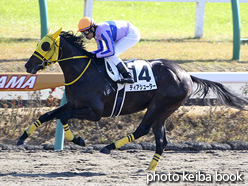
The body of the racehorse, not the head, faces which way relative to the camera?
to the viewer's left

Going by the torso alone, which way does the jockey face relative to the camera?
to the viewer's left
